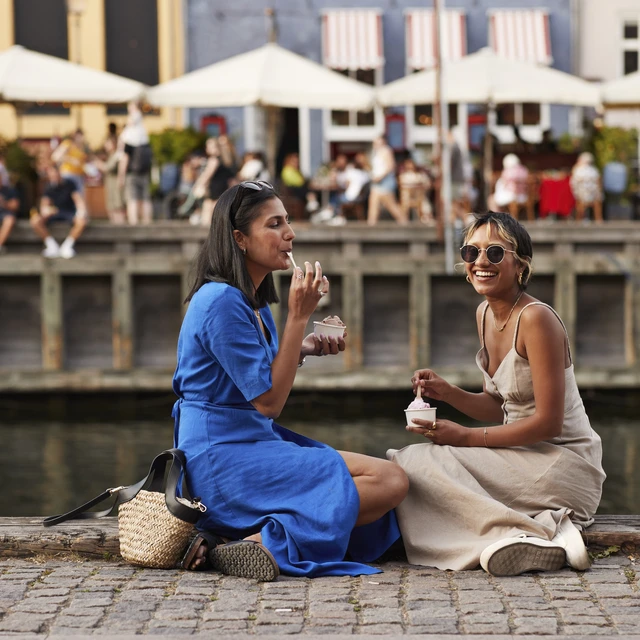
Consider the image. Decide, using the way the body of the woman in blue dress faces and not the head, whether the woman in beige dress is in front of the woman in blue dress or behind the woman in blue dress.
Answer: in front

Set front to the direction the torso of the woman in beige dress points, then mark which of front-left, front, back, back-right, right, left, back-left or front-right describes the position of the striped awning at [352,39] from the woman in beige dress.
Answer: back-right

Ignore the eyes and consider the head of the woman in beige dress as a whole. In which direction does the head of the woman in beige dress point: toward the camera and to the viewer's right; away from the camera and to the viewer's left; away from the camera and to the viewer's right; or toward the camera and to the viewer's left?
toward the camera and to the viewer's left

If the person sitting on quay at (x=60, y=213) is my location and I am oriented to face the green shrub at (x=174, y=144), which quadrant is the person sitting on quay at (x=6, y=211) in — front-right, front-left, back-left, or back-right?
back-left

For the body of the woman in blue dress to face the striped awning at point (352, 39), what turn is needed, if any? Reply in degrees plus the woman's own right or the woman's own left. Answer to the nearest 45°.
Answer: approximately 90° to the woman's own left

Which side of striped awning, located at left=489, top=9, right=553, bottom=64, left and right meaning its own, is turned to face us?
front

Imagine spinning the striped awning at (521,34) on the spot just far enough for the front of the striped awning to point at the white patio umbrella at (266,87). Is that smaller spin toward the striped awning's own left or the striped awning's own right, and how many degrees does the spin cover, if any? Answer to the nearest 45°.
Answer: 0° — it already faces it

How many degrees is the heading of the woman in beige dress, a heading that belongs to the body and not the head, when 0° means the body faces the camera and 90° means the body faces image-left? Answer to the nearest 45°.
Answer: approximately 45°

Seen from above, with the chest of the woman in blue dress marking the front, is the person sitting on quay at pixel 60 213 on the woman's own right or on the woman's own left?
on the woman's own left

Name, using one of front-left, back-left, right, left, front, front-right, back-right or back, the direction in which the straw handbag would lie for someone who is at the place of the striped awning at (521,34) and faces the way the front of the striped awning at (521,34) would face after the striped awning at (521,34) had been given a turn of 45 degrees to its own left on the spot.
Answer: front-right

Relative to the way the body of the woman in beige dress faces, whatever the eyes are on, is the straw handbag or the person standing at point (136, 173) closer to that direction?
the straw handbag

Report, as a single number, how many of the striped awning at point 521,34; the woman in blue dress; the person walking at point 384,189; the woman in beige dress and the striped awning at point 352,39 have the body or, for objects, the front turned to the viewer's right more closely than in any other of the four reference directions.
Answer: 1

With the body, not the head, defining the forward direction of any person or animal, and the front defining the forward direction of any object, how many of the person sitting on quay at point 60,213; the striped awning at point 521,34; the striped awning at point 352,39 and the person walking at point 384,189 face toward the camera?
3
